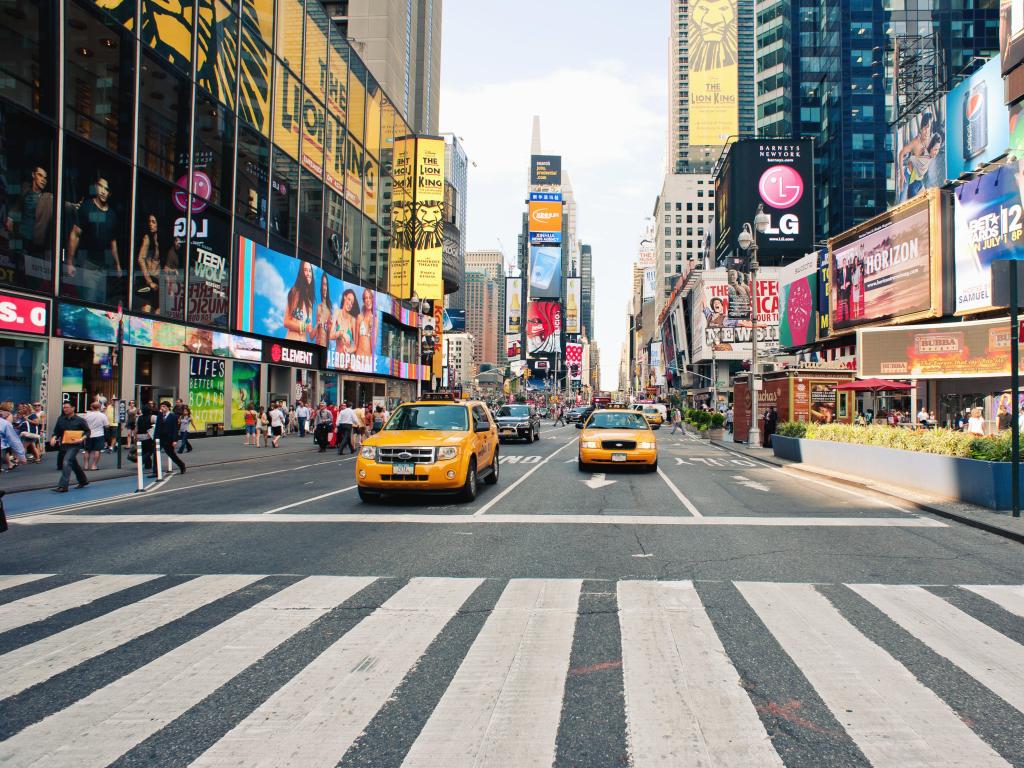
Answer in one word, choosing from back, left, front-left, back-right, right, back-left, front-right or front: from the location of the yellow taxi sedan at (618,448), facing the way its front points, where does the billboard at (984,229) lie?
back-left

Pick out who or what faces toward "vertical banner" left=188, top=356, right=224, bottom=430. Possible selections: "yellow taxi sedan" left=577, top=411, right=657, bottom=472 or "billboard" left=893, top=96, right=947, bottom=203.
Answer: the billboard

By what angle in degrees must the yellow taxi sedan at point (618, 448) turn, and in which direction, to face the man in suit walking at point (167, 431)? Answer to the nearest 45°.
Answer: approximately 90° to its right

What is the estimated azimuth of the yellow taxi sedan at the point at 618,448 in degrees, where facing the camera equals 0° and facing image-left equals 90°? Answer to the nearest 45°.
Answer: approximately 0°

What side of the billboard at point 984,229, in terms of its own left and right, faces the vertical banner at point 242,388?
front

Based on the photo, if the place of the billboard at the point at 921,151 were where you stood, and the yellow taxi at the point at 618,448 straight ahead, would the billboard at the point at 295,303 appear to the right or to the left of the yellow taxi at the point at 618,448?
right

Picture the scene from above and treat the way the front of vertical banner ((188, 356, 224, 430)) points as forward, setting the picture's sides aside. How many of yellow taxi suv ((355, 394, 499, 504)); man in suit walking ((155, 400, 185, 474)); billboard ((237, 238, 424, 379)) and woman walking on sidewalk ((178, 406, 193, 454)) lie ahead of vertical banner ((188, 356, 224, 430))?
3

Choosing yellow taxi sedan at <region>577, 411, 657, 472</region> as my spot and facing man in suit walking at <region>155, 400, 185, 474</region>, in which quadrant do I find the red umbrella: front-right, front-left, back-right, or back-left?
back-right

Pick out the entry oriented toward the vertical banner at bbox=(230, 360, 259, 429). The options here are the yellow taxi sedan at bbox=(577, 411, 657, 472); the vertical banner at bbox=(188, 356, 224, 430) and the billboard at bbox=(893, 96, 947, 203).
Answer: the billboard

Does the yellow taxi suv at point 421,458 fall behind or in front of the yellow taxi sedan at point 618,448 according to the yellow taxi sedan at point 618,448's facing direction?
in front

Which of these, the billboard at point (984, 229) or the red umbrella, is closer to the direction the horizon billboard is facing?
the red umbrella
